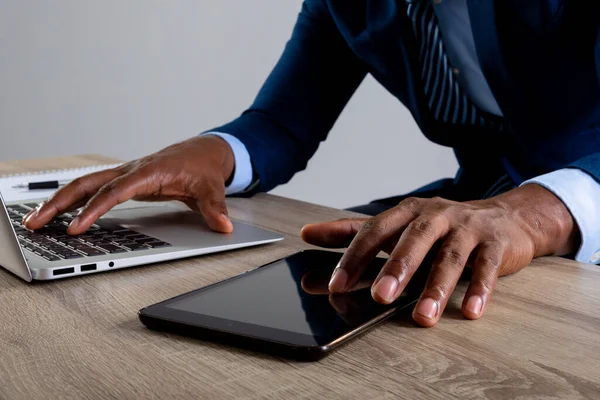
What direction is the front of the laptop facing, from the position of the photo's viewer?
facing away from the viewer and to the right of the viewer
